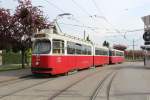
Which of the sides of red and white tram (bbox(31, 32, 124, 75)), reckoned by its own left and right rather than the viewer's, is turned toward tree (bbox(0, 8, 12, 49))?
right

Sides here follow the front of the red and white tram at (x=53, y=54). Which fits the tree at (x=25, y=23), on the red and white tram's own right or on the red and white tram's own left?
on the red and white tram's own right

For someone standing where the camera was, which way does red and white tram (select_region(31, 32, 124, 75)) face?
facing the viewer and to the left of the viewer
